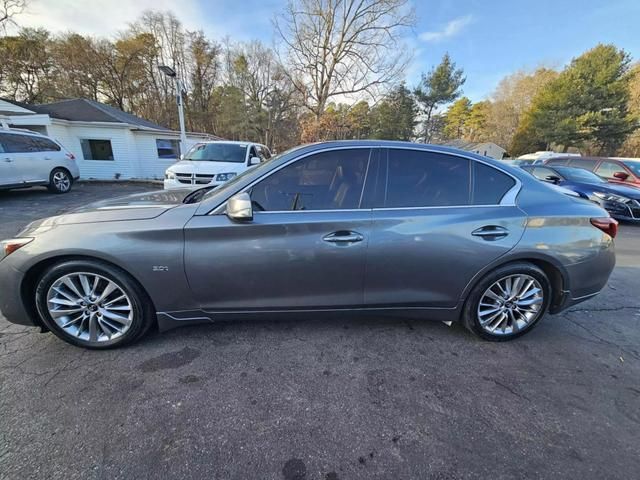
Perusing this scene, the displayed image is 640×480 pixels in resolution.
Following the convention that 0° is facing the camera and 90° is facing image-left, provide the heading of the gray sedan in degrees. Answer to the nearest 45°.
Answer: approximately 90°

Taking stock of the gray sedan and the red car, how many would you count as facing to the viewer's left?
1

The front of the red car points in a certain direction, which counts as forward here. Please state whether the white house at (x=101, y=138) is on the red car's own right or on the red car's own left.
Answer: on the red car's own right

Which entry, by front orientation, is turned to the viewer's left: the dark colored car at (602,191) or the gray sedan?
the gray sedan

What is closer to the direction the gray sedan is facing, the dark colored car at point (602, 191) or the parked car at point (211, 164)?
the parked car

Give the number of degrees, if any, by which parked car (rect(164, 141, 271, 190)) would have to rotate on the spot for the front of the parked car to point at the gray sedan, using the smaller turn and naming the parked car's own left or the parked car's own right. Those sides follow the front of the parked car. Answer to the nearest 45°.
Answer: approximately 45° to the parked car's own left

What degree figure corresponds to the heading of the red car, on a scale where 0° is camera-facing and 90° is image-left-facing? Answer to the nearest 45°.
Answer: approximately 315°

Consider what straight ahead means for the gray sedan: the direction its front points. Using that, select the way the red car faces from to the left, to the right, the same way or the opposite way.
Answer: to the left

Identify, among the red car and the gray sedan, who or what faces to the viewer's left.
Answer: the gray sedan

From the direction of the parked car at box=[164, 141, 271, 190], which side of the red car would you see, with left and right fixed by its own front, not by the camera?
right

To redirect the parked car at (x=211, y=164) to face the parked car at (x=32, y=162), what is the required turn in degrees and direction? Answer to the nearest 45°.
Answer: approximately 90° to its right

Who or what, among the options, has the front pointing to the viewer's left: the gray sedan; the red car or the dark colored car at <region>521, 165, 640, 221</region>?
the gray sedan

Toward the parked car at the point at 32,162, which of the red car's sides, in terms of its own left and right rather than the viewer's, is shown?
right

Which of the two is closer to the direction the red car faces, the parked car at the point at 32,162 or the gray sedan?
the gray sedan
